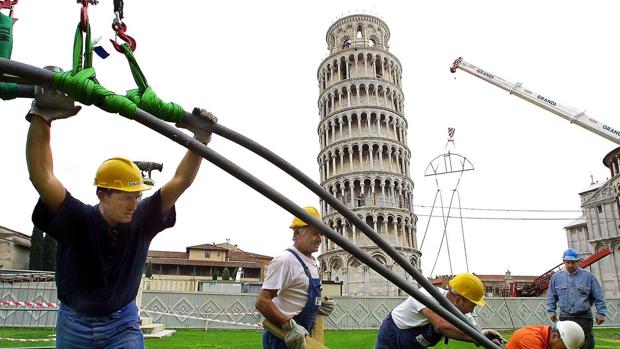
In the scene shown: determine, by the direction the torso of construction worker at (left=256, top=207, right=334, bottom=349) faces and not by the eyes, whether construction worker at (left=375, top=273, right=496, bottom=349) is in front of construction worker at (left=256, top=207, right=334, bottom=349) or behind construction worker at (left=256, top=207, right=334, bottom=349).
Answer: in front

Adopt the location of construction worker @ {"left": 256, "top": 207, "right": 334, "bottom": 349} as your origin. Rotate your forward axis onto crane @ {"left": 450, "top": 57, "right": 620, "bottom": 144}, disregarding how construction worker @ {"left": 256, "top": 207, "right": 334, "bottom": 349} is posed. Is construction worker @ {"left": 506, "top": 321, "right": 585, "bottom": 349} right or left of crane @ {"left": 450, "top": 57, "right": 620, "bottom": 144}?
right

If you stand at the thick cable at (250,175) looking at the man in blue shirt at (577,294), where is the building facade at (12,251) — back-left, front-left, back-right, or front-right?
front-left

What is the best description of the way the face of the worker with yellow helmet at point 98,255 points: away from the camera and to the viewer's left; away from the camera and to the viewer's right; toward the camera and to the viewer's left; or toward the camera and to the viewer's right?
toward the camera and to the viewer's right

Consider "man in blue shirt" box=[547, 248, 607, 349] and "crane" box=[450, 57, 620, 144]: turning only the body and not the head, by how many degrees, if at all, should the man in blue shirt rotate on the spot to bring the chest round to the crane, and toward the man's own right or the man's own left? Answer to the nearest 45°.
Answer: approximately 180°

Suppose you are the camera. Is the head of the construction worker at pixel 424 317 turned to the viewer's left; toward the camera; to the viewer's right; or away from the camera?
to the viewer's right

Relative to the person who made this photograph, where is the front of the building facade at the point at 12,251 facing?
facing the viewer and to the right of the viewer

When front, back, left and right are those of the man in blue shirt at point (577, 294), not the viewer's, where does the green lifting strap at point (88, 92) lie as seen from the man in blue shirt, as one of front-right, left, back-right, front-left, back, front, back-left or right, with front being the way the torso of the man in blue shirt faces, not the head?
front

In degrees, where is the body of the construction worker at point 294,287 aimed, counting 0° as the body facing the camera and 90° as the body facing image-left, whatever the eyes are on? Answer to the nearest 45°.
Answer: approximately 270°

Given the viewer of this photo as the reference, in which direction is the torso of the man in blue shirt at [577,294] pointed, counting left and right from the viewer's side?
facing the viewer
